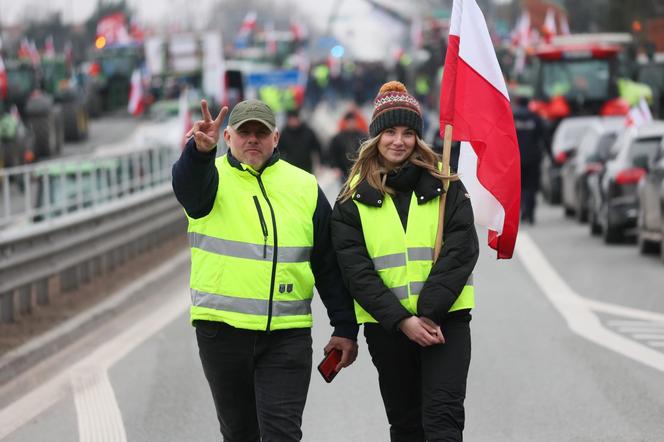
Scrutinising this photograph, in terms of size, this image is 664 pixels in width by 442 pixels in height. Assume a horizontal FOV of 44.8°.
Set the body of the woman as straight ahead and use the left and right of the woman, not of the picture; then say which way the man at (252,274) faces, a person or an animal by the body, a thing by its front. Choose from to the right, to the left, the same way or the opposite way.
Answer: the same way

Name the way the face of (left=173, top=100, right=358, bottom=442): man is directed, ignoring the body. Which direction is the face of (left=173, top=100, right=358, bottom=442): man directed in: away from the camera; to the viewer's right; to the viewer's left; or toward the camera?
toward the camera

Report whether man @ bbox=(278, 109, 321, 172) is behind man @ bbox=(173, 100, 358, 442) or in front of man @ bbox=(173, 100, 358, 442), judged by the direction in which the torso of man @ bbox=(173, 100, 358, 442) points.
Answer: behind

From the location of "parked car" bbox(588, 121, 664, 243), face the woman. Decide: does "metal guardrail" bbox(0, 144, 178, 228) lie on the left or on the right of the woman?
right

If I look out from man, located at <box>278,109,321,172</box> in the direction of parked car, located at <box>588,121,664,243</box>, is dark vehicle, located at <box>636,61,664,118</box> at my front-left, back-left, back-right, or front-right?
front-left

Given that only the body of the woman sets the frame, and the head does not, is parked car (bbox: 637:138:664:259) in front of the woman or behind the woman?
behind

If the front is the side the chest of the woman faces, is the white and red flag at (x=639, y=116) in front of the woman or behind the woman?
behind

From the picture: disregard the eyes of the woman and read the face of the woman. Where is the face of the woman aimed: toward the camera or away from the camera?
toward the camera

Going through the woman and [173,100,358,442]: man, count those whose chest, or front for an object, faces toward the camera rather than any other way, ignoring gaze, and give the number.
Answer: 2

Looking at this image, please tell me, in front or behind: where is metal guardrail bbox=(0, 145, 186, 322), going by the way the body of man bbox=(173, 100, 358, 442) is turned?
behind

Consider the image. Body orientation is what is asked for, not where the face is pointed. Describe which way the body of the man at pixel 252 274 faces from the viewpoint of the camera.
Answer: toward the camera

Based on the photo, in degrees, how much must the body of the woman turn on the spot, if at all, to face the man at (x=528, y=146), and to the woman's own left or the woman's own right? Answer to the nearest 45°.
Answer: approximately 180°
